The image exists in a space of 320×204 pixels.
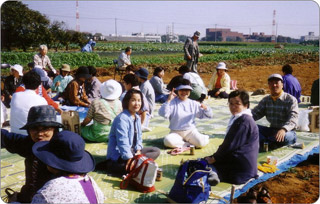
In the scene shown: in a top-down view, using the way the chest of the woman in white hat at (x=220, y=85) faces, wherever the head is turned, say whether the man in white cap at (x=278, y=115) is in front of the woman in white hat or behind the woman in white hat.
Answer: in front

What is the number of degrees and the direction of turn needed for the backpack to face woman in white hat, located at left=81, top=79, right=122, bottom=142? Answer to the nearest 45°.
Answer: approximately 180°

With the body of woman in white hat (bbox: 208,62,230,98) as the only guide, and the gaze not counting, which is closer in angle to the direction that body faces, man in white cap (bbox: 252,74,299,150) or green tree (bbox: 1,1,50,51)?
the man in white cap

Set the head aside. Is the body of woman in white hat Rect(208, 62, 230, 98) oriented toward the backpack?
yes

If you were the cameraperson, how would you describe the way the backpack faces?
facing the viewer and to the right of the viewer

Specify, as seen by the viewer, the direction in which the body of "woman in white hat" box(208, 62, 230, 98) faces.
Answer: toward the camera
